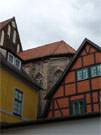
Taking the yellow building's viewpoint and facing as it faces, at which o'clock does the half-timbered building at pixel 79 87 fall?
The half-timbered building is roughly at 10 o'clock from the yellow building.

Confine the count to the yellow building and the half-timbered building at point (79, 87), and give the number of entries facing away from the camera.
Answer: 0

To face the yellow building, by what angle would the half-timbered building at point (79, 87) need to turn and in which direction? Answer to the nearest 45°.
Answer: approximately 45° to its right

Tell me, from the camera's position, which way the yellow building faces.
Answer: facing the viewer and to the right of the viewer

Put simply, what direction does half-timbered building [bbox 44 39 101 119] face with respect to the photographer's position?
facing the viewer and to the left of the viewer
